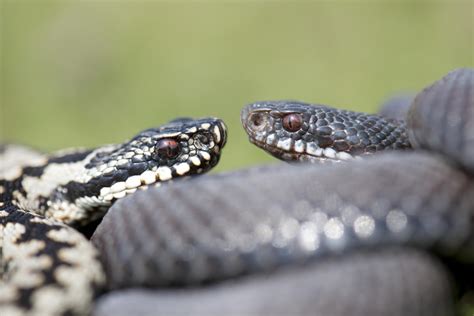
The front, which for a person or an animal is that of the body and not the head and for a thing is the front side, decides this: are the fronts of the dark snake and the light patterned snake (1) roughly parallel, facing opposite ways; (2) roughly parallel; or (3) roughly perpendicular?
roughly parallel, facing opposite ways

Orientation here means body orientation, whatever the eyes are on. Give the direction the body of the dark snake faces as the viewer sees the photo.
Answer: to the viewer's left

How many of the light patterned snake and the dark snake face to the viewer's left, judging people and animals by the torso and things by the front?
1

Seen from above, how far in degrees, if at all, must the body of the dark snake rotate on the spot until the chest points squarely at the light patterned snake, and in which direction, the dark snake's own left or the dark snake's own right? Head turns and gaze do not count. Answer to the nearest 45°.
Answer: approximately 45° to the dark snake's own right

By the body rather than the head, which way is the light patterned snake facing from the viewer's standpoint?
to the viewer's right

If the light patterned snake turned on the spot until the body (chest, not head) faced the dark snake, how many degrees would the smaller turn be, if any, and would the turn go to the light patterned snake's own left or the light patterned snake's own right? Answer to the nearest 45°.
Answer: approximately 45° to the light patterned snake's own right
